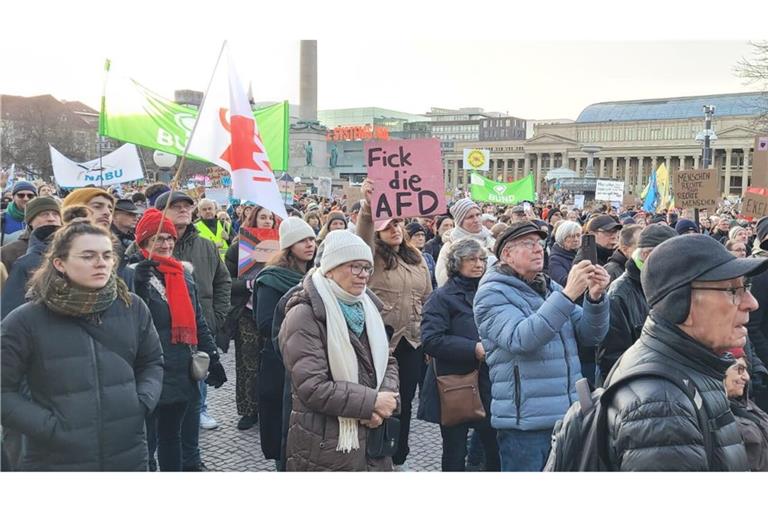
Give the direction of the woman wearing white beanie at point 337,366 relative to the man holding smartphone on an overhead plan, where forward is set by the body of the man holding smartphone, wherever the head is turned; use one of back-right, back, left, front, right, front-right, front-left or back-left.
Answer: right

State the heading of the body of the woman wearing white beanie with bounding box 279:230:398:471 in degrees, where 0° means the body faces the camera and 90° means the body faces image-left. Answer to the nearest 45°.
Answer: approximately 315°

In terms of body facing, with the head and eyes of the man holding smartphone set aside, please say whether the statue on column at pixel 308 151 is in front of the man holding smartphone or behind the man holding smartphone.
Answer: behind

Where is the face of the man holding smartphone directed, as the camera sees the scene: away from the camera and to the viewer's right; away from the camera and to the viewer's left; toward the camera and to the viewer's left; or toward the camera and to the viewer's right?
toward the camera and to the viewer's right

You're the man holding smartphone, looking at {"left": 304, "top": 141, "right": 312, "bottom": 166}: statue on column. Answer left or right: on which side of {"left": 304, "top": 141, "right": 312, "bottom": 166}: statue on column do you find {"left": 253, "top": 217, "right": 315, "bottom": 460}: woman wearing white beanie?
left

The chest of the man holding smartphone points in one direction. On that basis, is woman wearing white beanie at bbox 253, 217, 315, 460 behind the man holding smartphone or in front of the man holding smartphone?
behind

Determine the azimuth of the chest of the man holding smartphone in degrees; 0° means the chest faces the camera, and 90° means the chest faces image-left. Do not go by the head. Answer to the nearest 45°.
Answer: approximately 315°

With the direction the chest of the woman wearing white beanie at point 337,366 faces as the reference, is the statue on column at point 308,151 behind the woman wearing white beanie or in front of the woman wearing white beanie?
behind

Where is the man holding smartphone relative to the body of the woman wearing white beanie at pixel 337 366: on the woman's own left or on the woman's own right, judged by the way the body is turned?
on the woman's own left

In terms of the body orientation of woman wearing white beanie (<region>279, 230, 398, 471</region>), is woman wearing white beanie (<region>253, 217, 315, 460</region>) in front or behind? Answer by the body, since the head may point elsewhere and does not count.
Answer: behind

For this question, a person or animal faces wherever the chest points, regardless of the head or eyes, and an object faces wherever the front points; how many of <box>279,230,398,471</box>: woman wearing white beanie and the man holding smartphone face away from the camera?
0
